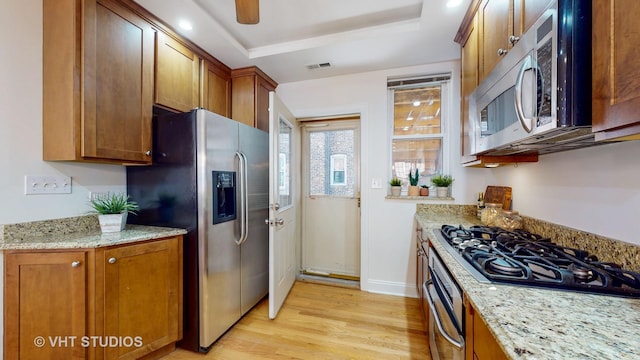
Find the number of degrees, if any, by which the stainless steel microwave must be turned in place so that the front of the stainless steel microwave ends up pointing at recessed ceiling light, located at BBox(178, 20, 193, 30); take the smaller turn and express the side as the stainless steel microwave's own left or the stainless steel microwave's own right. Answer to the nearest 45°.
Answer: approximately 45° to the stainless steel microwave's own right

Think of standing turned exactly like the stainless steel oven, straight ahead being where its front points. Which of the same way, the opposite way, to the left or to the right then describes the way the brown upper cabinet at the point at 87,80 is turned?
the opposite way

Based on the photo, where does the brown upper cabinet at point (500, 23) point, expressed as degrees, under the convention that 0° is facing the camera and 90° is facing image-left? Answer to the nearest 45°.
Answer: approximately 45°

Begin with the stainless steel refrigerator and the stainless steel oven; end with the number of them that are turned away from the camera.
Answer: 0

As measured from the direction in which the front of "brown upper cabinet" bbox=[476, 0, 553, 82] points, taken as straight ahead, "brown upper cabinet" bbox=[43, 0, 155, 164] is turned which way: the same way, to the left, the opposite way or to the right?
the opposite way

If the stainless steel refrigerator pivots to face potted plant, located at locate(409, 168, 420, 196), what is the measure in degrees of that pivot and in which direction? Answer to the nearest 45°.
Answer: approximately 45° to its left

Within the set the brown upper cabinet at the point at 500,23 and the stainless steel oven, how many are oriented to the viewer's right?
0

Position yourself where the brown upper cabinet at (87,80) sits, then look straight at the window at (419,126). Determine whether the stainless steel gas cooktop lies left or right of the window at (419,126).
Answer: right

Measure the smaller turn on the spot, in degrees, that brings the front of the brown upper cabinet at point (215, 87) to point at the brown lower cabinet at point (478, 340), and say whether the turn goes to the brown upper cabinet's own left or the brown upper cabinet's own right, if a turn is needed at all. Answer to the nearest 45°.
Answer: approximately 45° to the brown upper cabinet's own right

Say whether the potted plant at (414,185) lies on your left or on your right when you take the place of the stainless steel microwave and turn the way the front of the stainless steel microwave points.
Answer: on your right

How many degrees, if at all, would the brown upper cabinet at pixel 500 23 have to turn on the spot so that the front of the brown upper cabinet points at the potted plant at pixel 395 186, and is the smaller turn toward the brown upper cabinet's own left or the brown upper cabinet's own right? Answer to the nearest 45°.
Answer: approximately 90° to the brown upper cabinet's own right

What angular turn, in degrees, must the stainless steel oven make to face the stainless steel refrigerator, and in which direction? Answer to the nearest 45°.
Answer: approximately 45° to its right

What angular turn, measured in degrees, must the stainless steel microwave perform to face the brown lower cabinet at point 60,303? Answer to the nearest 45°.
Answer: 0° — it already faces it

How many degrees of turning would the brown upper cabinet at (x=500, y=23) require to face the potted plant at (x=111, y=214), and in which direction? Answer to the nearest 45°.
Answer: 0° — it already faces it
